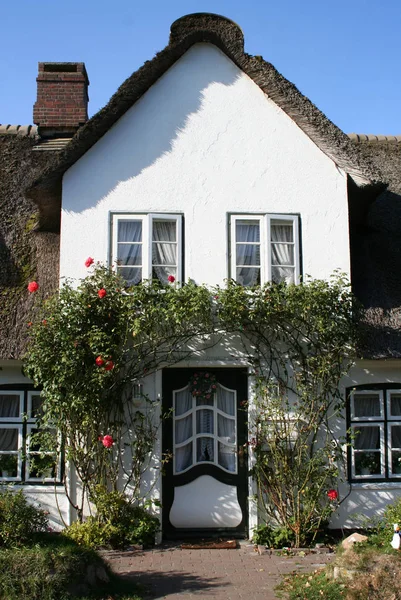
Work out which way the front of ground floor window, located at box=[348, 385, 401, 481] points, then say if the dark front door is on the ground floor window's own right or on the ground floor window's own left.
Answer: on the ground floor window's own right

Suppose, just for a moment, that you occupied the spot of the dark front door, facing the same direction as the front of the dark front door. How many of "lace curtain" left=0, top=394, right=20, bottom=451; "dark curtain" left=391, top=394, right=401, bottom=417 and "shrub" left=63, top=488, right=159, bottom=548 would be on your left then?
1

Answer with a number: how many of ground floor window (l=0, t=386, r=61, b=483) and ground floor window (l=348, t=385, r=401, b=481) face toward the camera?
2

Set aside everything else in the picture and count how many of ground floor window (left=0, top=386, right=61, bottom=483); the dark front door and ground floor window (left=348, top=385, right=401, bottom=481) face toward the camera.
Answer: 3

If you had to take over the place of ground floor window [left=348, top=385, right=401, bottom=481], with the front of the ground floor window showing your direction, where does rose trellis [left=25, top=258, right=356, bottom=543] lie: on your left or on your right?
on your right

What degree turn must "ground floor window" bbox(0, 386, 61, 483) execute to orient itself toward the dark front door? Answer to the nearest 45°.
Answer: approximately 90° to its left

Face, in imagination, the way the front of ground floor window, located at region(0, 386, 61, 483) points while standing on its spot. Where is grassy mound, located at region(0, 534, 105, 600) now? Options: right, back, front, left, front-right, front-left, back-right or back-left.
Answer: front

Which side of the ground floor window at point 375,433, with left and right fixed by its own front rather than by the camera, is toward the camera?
front

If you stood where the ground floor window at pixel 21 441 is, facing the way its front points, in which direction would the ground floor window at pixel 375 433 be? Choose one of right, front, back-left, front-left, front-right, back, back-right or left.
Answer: left

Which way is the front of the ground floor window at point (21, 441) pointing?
toward the camera
